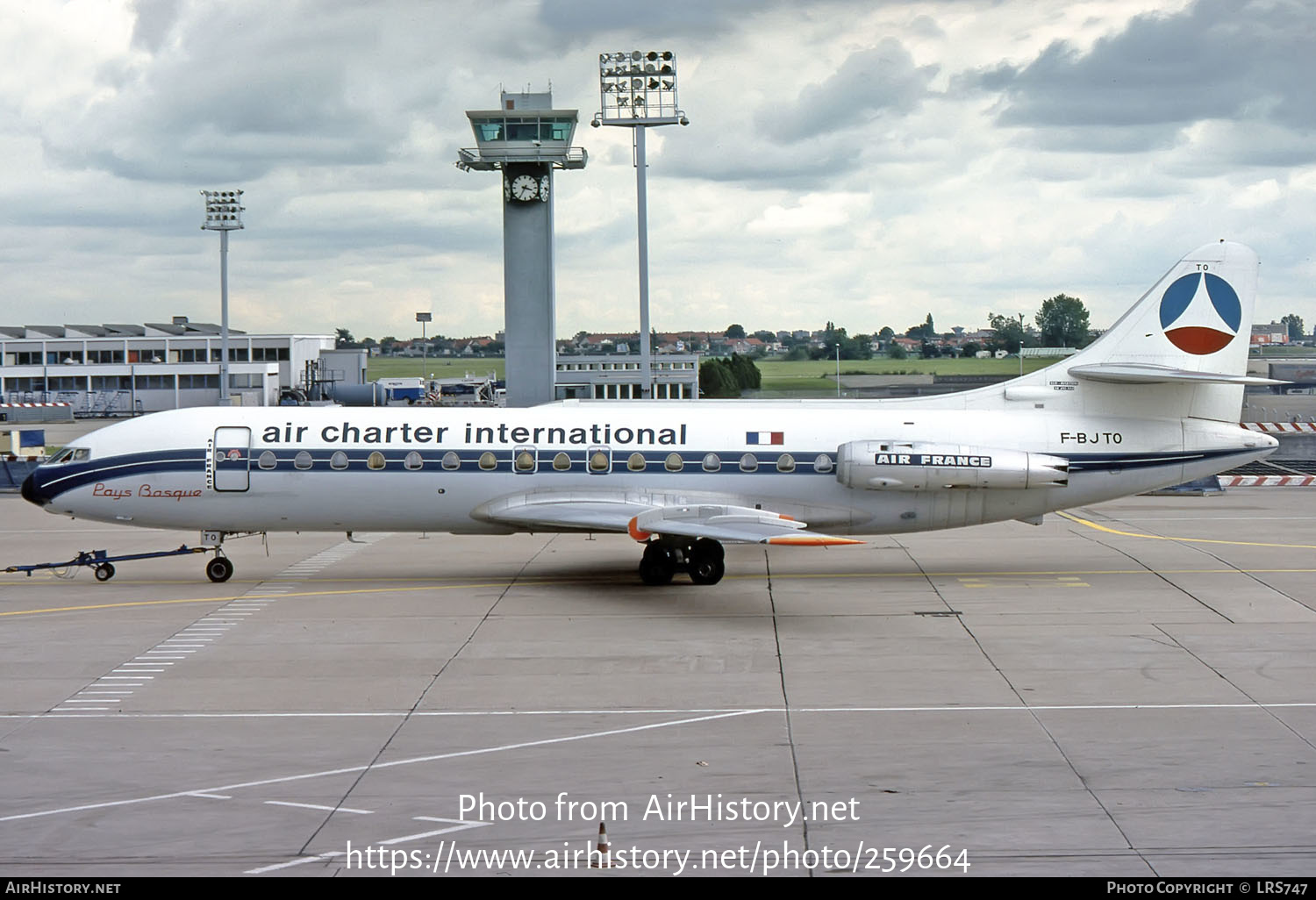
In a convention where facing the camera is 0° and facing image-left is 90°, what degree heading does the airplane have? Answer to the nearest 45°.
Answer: approximately 90°
